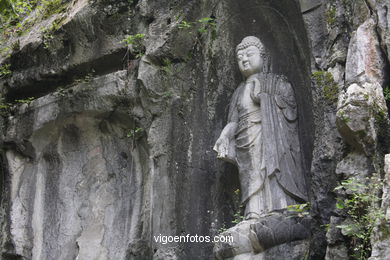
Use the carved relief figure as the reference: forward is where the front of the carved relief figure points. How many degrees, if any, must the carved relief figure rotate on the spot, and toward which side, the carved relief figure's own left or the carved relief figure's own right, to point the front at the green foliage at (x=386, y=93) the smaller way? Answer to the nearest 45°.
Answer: approximately 90° to the carved relief figure's own left

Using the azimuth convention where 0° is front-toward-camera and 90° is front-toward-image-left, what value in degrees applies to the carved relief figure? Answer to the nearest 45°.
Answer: approximately 45°

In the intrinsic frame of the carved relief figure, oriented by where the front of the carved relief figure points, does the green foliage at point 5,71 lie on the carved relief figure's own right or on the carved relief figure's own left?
on the carved relief figure's own right

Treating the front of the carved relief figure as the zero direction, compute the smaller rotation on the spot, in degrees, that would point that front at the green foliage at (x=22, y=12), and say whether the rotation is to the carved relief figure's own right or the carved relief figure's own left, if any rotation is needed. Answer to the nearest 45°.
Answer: approximately 45° to the carved relief figure's own right

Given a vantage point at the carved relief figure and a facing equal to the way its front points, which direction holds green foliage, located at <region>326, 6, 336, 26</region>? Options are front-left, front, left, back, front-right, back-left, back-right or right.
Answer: left

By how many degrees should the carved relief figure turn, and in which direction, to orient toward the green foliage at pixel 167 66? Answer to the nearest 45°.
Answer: approximately 45° to its right

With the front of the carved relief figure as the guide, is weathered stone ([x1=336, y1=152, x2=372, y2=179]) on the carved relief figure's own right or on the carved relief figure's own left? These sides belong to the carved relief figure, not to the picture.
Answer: on the carved relief figure's own left

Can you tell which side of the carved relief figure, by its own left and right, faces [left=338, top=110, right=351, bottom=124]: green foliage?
left
